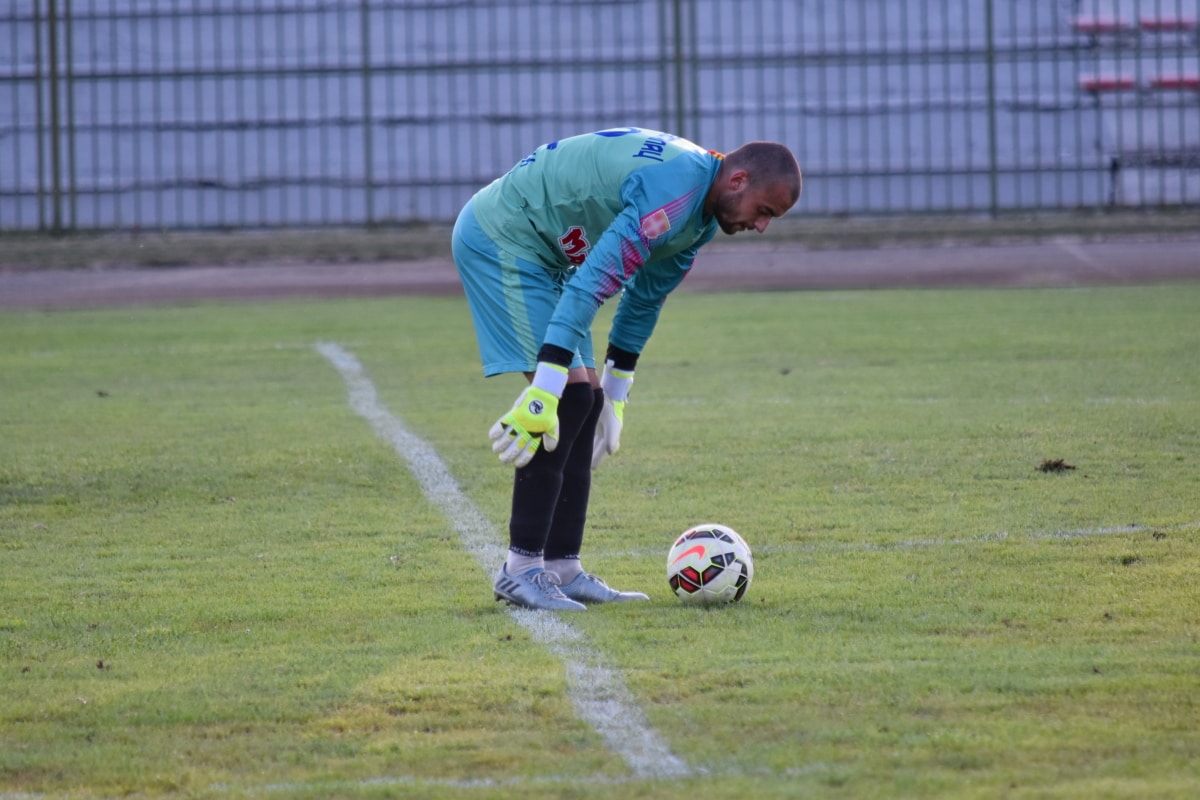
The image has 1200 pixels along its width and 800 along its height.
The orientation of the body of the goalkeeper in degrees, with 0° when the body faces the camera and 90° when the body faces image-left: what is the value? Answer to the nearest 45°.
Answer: approximately 270°

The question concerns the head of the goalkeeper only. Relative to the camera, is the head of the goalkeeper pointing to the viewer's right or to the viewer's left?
to the viewer's right
